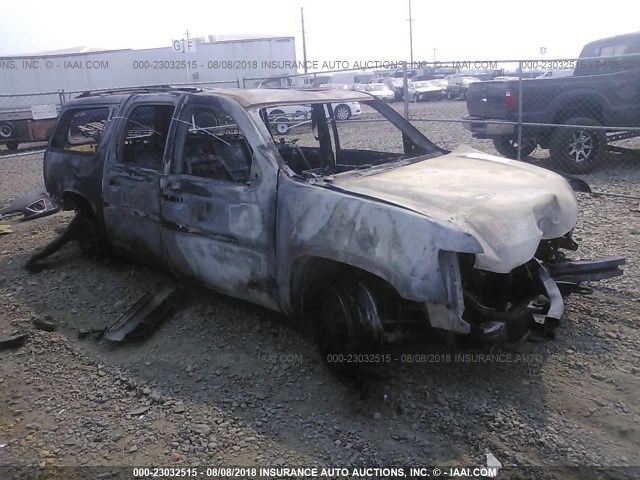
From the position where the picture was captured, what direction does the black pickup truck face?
facing away from the viewer and to the right of the viewer

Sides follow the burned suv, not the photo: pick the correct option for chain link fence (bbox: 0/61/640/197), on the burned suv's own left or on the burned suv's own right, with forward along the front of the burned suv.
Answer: on the burned suv's own left

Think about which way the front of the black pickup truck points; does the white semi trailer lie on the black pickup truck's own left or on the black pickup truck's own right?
on the black pickup truck's own left

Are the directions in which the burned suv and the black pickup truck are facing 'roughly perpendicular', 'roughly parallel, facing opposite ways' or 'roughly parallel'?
roughly perpendicular

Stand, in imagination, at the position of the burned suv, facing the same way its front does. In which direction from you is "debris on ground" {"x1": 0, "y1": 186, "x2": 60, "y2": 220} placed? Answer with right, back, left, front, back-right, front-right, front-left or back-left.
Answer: back

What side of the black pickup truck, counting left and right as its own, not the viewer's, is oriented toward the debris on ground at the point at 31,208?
back

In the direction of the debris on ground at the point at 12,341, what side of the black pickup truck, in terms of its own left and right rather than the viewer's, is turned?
back
